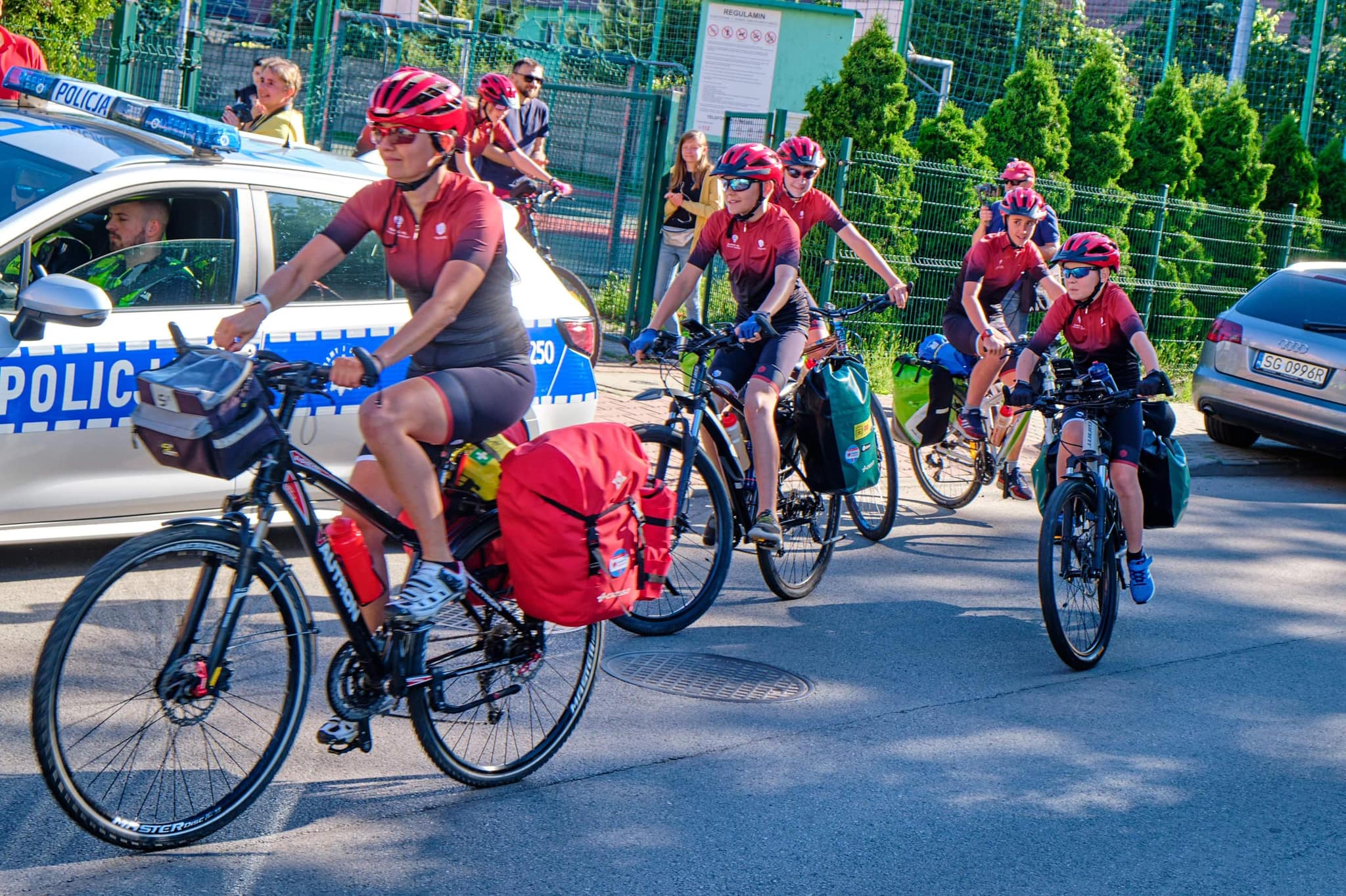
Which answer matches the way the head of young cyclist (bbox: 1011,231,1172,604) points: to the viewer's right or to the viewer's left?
to the viewer's left

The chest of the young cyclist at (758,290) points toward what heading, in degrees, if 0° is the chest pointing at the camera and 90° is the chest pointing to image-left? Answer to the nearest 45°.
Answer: approximately 45°

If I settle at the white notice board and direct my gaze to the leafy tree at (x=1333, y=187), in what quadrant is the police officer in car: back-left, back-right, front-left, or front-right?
back-right

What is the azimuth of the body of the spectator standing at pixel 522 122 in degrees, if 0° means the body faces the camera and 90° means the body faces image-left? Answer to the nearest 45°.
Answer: approximately 0°

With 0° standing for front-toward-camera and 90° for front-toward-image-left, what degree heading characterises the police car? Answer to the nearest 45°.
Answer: approximately 45°

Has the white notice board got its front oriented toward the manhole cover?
yes

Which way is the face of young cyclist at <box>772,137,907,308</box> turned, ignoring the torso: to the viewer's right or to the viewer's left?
to the viewer's left

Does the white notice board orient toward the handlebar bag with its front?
yes

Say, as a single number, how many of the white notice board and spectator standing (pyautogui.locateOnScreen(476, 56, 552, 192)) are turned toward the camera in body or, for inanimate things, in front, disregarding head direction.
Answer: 2
